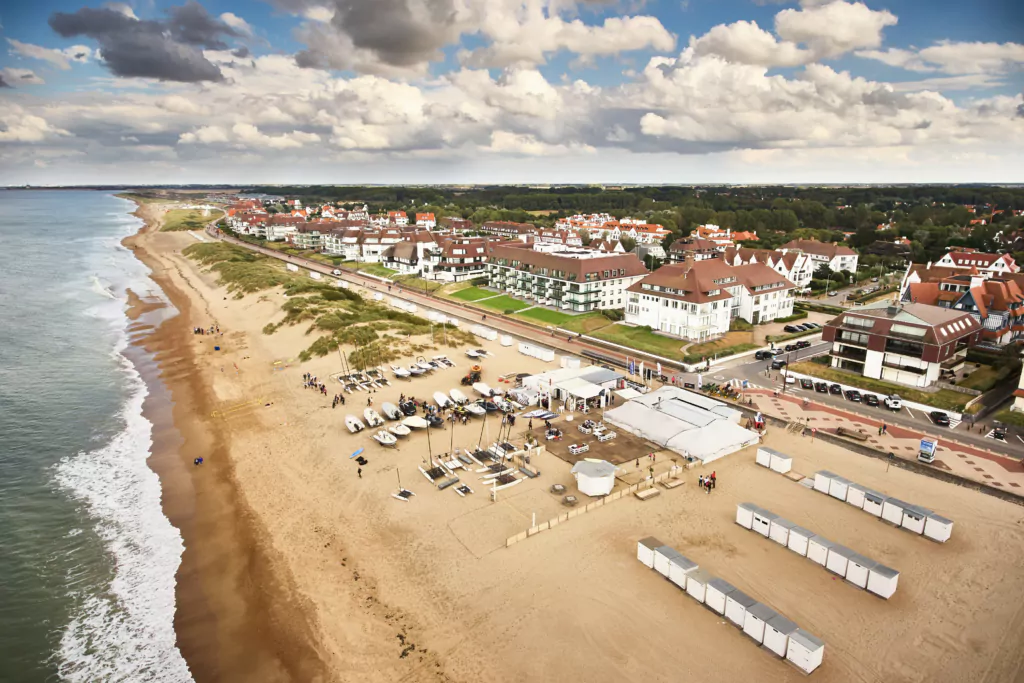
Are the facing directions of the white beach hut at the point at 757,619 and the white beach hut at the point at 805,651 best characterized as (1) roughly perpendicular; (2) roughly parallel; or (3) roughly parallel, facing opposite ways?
roughly parallel

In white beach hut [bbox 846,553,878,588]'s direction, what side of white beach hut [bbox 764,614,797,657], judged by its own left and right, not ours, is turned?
back

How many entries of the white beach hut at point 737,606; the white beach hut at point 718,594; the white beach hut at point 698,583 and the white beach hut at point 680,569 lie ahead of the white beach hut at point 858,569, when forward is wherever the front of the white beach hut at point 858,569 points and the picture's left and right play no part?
4

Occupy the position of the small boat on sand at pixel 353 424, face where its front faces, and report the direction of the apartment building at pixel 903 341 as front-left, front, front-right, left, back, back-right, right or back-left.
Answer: back-right

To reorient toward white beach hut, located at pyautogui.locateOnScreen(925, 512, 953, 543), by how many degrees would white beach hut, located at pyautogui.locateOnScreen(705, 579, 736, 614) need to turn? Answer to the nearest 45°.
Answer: approximately 180°

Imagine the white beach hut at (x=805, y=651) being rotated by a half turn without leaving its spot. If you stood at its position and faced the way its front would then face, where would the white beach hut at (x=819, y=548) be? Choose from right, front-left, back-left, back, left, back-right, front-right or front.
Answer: front-left

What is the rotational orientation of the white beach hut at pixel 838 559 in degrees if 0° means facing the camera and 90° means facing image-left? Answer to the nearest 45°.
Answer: approximately 45°

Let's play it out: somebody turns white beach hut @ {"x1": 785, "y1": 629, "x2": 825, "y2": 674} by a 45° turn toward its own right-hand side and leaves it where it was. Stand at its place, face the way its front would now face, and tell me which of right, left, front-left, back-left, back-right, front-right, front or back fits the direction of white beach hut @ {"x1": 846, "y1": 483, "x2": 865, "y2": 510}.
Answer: right

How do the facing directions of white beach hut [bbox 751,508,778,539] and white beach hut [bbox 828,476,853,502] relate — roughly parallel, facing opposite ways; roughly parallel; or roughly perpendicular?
roughly parallel

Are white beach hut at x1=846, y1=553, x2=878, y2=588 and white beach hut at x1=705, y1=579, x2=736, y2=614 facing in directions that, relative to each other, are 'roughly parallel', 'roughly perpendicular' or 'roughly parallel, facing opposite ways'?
roughly parallel

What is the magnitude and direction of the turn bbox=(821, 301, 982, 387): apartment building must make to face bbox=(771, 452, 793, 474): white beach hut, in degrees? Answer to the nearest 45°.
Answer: approximately 45° to its left

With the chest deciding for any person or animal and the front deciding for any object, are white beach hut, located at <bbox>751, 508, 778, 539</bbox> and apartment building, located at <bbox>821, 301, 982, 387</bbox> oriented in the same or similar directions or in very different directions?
same or similar directions

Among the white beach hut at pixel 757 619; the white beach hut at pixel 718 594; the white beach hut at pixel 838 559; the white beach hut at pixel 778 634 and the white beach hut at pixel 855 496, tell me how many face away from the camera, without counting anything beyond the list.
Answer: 0

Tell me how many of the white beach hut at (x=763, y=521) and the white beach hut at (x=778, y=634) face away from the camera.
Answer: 0

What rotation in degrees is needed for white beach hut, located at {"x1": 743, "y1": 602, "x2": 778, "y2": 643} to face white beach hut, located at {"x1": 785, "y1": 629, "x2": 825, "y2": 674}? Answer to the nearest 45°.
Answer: approximately 90° to its left

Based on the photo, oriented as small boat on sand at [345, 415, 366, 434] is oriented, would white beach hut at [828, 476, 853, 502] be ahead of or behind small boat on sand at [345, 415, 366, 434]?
behind

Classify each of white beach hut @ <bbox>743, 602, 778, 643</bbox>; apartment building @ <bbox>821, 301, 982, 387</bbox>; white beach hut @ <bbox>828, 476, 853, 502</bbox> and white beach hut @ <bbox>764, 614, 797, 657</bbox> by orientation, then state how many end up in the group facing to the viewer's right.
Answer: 0

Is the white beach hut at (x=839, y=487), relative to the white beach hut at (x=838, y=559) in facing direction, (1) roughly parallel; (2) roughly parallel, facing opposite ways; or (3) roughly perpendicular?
roughly parallel

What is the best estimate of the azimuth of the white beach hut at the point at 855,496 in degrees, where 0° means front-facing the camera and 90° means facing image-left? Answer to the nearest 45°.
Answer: approximately 45°
